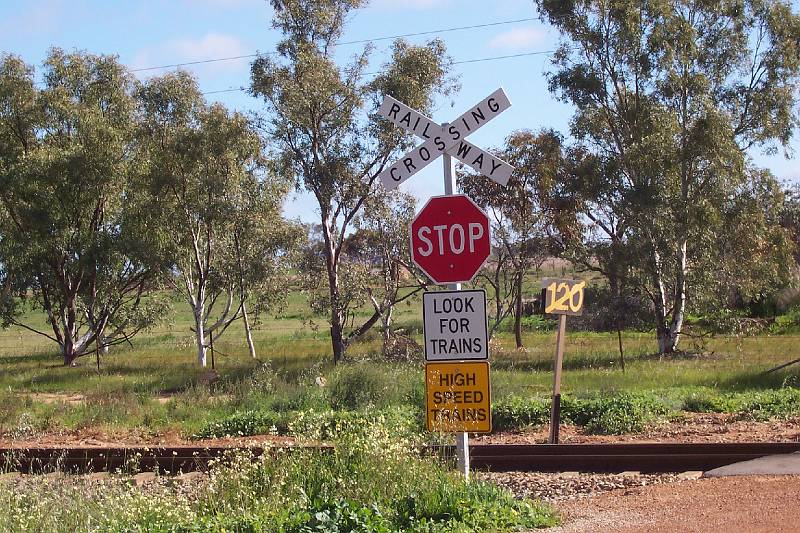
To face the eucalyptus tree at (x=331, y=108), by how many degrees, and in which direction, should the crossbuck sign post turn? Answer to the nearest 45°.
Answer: approximately 180°

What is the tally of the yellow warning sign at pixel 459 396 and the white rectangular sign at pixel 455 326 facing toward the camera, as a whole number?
2

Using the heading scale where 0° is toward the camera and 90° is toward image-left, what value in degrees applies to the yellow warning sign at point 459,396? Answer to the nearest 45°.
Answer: approximately 0°

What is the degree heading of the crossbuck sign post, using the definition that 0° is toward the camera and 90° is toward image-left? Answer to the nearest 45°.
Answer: approximately 0°

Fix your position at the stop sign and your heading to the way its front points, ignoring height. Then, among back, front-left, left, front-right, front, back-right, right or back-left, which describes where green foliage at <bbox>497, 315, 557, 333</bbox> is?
back

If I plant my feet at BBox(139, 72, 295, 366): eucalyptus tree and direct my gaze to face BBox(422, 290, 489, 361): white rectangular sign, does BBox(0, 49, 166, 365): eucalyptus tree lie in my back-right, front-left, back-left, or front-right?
back-right

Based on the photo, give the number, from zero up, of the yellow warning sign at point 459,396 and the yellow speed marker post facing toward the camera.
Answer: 2

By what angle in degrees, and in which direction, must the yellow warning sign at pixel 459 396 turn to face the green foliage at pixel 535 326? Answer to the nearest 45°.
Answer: approximately 180°

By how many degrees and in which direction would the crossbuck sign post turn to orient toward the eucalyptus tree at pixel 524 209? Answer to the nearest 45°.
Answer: approximately 180°
